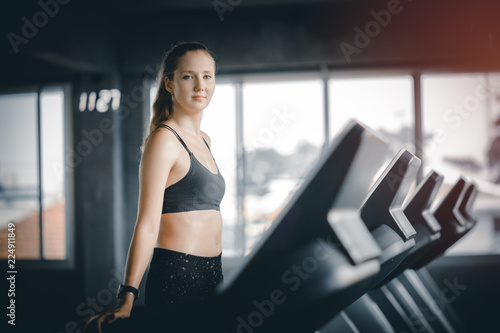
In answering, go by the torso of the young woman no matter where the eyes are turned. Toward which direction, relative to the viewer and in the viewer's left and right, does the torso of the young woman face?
facing the viewer and to the right of the viewer

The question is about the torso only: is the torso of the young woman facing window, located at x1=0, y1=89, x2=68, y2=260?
no

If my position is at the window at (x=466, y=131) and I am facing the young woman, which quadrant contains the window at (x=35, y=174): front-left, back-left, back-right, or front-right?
front-right

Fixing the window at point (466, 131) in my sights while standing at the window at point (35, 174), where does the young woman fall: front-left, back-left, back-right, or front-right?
front-right

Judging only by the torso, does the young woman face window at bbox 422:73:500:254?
no
